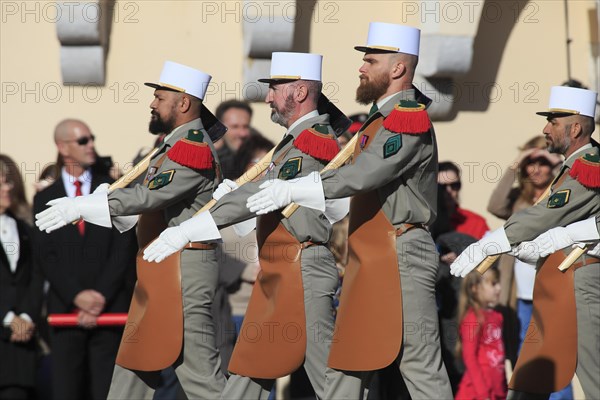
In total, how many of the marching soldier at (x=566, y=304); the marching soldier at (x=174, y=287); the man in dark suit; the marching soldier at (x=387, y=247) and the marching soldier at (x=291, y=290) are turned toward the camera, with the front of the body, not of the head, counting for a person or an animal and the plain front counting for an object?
1

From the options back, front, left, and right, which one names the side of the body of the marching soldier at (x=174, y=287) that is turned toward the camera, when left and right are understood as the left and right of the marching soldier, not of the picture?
left

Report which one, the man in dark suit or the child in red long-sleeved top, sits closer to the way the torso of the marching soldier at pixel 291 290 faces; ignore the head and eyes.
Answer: the man in dark suit

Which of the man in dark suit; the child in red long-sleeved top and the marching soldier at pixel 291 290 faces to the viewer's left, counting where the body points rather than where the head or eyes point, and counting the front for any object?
the marching soldier

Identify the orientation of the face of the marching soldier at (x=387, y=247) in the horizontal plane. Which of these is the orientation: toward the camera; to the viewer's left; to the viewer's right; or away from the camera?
to the viewer's left

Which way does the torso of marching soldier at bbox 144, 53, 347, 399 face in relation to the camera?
to the viewer's left

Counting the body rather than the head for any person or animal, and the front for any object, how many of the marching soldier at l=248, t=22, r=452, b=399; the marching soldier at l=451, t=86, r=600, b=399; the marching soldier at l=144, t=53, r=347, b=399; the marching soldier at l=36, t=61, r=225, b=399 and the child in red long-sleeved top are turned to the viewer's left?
4

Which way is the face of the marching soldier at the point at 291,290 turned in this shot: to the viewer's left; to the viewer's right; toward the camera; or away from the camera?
to the viewer's left

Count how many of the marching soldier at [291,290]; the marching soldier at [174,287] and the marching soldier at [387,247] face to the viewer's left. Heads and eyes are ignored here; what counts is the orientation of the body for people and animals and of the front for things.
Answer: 3

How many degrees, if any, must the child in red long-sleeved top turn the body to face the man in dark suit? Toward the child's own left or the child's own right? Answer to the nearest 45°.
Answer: approximately 135° to the child's own right

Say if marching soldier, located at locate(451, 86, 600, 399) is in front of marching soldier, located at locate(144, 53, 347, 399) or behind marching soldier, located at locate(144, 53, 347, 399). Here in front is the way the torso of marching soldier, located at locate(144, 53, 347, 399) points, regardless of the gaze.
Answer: behind

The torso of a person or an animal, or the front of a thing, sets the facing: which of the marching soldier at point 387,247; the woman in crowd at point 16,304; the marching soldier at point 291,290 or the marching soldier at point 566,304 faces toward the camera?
the woman in crowd

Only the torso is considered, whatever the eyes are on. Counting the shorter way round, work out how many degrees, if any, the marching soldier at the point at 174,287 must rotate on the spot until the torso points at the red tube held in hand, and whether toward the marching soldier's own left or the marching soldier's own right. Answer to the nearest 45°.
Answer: approximately 45° to the marching soldier's own right

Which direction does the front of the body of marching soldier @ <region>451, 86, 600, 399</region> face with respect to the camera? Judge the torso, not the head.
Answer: to the viewer's left

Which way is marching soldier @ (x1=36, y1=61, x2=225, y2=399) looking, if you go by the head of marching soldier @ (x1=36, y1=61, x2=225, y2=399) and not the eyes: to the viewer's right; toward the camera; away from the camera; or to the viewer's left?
to the viewer's left

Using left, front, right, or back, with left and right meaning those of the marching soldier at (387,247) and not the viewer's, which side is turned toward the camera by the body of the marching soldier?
left

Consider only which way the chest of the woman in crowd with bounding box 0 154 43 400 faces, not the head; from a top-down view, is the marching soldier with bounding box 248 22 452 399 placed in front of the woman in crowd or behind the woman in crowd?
in front
